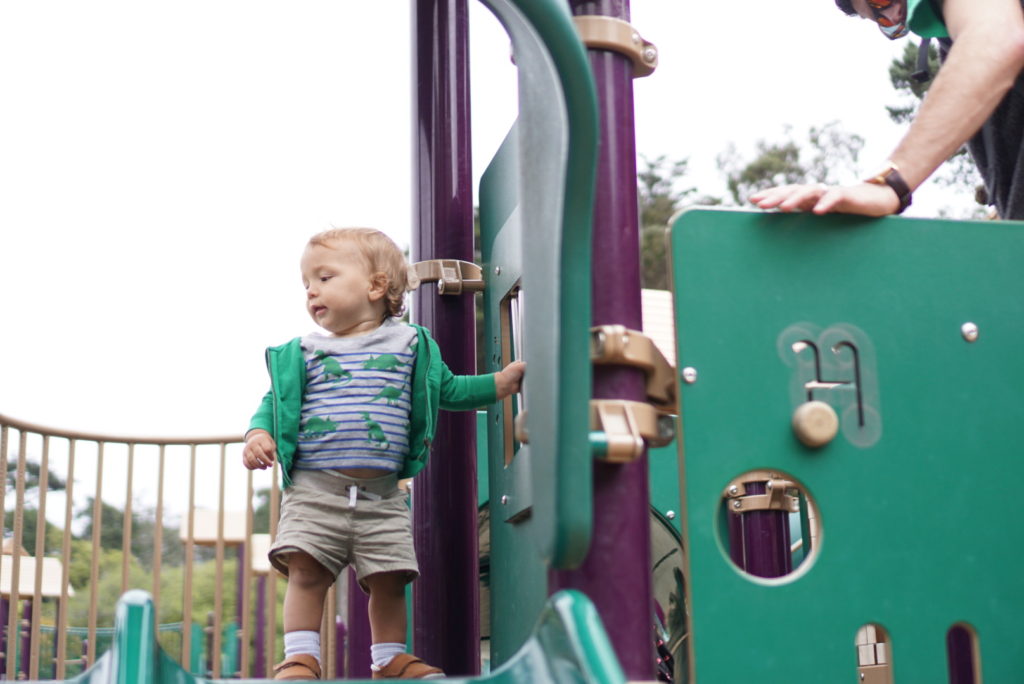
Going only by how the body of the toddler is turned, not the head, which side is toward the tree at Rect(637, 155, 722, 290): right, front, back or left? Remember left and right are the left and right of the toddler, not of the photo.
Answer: back

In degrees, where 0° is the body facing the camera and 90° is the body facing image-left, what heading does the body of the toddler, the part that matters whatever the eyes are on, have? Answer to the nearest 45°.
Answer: approximately 0°
